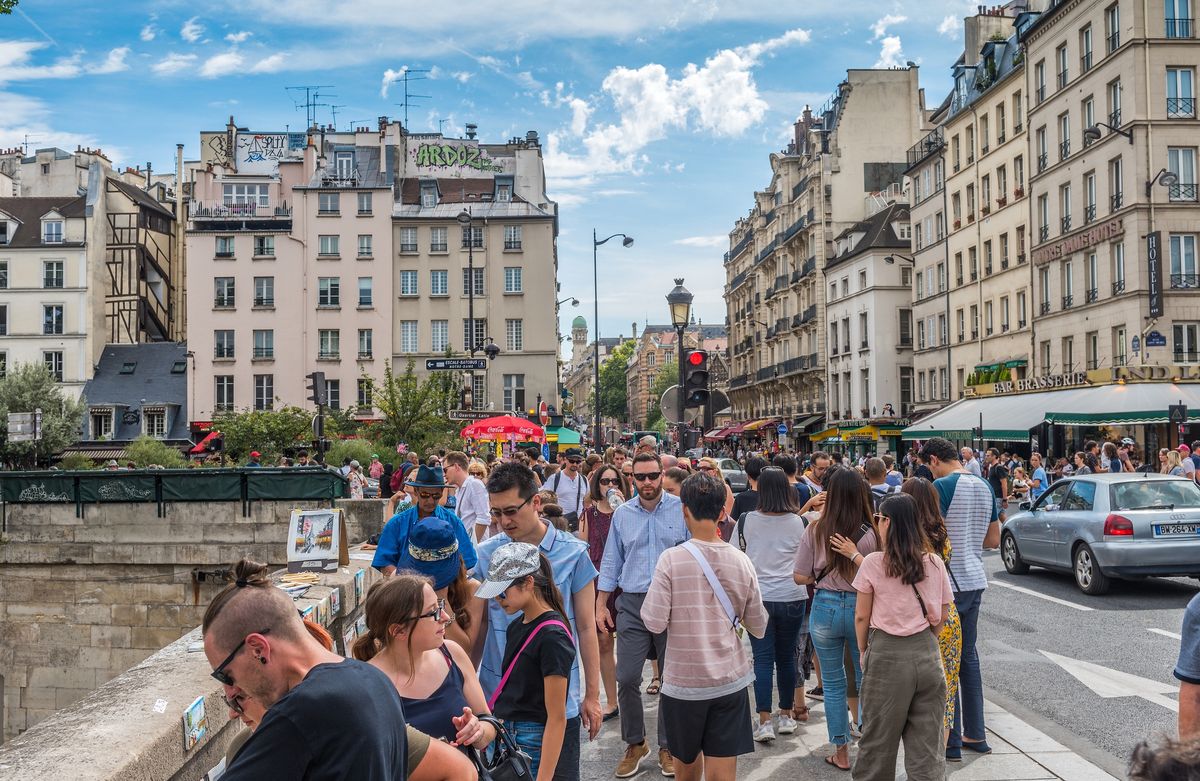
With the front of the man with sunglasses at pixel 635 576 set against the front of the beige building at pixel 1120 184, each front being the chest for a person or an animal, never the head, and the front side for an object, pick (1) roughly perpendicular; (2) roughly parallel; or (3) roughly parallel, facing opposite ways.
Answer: roughly perpendicular

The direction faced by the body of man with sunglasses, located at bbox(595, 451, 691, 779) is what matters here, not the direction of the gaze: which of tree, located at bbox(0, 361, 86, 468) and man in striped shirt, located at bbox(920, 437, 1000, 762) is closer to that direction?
the man in striped shirt

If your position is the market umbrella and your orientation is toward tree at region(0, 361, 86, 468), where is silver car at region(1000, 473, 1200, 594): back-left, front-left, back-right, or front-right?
back-left

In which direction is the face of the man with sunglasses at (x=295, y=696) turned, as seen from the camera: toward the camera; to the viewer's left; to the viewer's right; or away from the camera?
to the viewer's left

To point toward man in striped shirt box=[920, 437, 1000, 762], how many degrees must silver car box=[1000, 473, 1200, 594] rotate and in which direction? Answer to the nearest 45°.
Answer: approximately 135° to its left

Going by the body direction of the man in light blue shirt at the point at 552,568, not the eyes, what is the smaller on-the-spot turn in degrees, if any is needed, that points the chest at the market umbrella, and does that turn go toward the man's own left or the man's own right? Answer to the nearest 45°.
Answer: approximately 135° to the man's own right

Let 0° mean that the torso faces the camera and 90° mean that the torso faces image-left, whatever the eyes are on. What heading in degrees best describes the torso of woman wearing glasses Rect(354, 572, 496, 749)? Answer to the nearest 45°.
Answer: approximately 315°

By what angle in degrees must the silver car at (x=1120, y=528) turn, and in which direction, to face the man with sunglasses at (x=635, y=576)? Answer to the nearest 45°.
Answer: approximately 90° to its left

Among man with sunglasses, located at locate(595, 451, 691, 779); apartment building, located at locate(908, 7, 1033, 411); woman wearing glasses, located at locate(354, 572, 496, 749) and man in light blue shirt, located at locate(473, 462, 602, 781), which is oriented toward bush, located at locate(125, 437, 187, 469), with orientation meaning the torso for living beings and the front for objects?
the apartment building

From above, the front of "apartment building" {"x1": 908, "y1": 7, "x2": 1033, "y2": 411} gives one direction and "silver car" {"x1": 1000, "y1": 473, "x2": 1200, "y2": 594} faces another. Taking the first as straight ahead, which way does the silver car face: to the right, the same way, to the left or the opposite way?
to the right

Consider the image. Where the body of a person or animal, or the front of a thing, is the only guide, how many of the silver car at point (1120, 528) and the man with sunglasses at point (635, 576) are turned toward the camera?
1

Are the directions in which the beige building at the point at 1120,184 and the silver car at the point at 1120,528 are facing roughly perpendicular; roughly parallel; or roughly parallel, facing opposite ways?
roughly perpendicular

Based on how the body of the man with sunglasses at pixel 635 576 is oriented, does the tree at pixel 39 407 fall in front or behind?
behind
